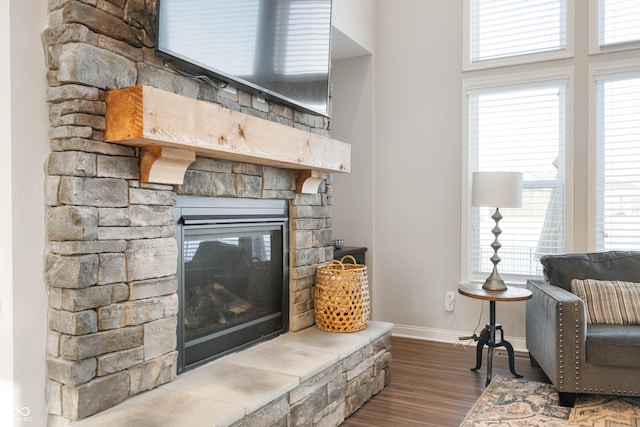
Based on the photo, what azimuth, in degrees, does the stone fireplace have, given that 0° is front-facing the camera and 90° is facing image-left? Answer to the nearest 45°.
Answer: approximately 315°

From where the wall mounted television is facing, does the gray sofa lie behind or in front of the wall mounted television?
in front

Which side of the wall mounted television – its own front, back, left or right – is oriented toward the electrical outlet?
left

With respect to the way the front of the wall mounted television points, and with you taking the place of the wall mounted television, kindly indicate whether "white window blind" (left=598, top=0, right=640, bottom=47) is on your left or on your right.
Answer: on your left

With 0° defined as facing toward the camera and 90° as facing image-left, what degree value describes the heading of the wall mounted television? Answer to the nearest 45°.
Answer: approximately 315°

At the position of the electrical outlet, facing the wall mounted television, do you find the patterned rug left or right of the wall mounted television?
left

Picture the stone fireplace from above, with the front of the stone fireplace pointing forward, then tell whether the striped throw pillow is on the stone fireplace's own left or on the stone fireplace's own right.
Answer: on the stone fireplace's own left

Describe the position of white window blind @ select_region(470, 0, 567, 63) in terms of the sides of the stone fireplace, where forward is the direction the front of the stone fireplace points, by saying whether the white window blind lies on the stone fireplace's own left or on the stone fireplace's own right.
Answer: on the stone fireplace's own left
